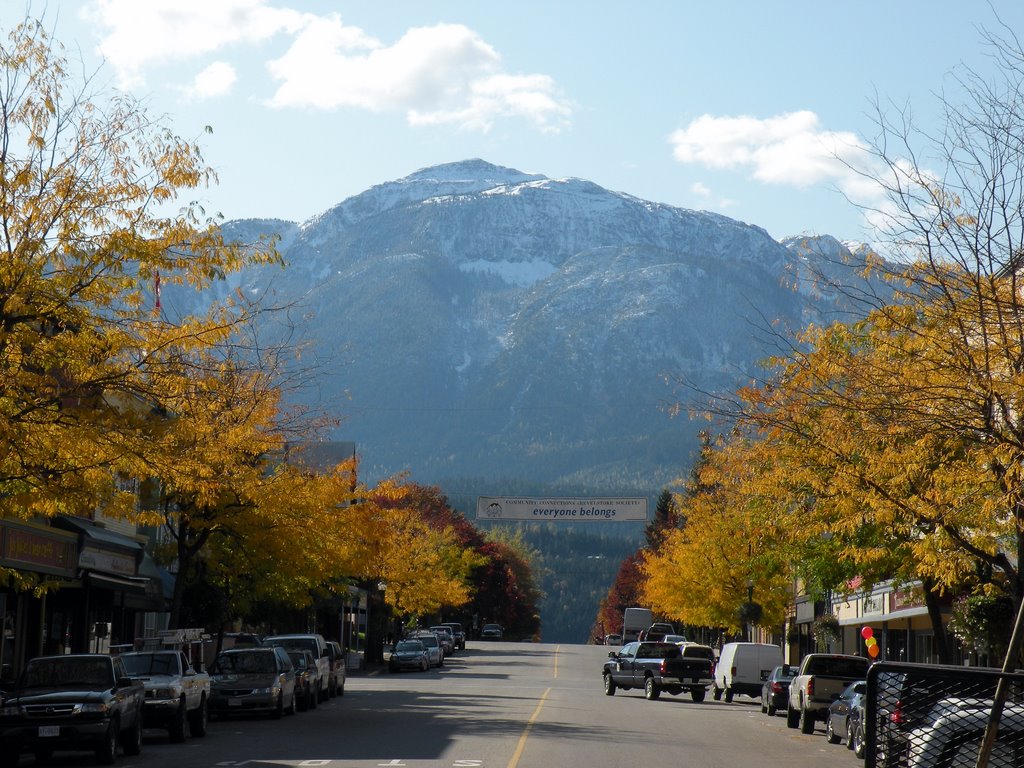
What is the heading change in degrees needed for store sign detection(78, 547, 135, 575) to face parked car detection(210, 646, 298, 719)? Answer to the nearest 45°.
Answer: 0° — it already faces it

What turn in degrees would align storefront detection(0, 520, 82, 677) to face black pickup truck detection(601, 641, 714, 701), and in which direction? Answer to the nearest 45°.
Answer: approximately 45° to its left

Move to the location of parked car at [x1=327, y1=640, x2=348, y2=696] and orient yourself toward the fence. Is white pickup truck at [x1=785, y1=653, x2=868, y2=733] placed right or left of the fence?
left

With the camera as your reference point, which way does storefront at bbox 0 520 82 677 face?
facing the viewer and to the right of the viewer

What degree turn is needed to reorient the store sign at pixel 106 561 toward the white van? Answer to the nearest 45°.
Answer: approximately 45° to its left

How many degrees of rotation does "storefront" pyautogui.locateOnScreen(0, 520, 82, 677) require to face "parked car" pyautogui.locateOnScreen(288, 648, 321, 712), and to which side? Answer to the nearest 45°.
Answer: approximately 45° to its left

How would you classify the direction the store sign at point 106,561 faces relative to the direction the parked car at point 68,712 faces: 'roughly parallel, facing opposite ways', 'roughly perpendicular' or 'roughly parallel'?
roughly perpendicular

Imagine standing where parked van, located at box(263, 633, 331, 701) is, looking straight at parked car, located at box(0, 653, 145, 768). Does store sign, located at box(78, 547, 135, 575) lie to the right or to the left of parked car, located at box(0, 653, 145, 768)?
right

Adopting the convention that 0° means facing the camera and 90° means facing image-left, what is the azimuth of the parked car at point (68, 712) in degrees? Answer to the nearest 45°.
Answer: approximately 45°

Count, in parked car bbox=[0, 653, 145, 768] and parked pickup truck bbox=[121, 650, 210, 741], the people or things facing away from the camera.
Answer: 0

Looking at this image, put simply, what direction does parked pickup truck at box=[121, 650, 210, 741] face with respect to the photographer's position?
facing the viewer and to the left of the viewer

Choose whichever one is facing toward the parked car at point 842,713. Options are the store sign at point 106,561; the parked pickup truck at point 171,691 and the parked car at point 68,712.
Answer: the store sign

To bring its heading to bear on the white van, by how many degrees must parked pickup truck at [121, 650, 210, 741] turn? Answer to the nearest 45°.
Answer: approximately 180°

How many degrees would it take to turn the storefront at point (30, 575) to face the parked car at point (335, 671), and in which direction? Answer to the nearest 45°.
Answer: approximately 90° to its left

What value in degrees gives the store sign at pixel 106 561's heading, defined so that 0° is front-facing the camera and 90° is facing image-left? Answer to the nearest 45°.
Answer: approximately 315°

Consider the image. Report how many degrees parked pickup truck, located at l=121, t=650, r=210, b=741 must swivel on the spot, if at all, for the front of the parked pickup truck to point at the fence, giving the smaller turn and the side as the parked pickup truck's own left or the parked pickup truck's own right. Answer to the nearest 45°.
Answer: approximately 45° to the parked pickup truck's own left

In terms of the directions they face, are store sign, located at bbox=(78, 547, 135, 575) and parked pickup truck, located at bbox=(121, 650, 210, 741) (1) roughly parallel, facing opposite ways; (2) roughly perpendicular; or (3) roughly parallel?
roughly perpendicular

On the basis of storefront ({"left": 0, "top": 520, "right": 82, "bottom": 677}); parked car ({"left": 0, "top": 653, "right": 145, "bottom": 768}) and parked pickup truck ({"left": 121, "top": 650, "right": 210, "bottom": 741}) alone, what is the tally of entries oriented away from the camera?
0
